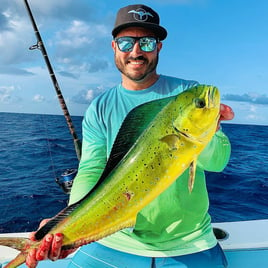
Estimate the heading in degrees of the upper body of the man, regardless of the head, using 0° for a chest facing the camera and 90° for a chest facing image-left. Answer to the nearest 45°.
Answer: approximately 0°

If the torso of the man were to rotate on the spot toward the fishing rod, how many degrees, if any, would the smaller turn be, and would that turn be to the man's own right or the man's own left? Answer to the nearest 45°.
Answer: approximately 135° to the man's own right
